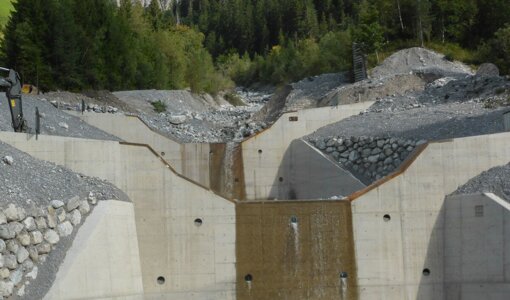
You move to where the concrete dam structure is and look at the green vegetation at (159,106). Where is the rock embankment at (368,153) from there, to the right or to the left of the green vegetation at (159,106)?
right

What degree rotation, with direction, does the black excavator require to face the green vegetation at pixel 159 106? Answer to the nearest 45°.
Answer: approximately 90° to its left

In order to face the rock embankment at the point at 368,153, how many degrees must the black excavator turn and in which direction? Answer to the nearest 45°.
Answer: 0° — it already faces it

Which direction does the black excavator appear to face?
to the viewer's right

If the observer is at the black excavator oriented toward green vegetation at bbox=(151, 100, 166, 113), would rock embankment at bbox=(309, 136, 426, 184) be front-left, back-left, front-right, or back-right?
front-right
